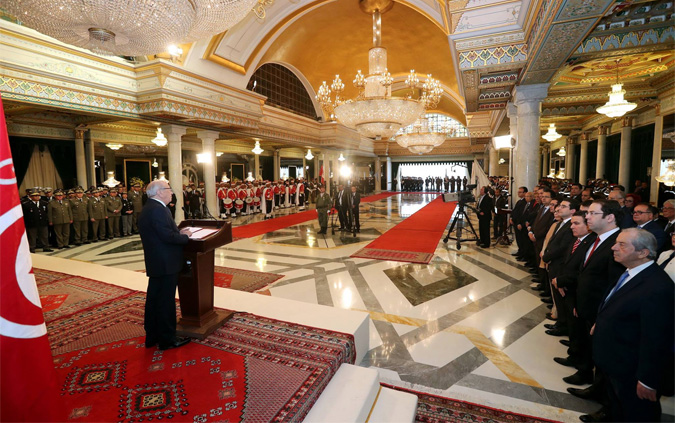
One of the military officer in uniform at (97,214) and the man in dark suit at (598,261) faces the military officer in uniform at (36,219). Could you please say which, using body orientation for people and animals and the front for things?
the man in dark suit

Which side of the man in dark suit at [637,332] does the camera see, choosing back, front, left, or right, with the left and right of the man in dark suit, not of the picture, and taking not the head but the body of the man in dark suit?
left

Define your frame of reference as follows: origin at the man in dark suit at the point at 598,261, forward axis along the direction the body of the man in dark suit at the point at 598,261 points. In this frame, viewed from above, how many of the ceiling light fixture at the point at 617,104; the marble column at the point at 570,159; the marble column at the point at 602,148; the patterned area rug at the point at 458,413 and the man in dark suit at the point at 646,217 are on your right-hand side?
4

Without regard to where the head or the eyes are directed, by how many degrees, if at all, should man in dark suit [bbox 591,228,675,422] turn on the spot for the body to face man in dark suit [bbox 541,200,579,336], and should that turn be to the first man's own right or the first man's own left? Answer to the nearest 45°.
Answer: approximately 90° to the first man's own right

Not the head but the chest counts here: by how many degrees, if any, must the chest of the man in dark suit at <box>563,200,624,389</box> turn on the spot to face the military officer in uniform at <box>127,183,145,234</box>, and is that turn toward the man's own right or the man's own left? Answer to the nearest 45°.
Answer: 0° — they already face them

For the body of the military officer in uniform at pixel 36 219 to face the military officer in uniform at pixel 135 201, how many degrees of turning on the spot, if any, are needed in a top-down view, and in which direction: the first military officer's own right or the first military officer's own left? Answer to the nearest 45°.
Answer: approximately 90° to the first military officer's own left

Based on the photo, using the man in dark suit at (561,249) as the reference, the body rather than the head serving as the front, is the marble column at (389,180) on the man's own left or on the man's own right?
on the man's own right

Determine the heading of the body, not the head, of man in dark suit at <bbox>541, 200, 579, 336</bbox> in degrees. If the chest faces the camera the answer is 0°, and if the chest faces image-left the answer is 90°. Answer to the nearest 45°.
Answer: approximately 90°

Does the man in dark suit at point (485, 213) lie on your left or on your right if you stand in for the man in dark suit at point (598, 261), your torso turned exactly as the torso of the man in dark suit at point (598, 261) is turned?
on your right

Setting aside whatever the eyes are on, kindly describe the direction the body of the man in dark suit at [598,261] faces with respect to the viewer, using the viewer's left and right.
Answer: facing to the left of the viewer

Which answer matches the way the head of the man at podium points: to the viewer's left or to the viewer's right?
to the viewer's right

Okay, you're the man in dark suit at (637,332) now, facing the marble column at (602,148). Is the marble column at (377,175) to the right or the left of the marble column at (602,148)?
left

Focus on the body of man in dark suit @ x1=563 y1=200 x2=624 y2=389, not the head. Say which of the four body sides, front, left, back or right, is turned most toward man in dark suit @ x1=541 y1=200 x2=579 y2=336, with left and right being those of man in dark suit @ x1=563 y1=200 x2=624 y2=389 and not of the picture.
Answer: right

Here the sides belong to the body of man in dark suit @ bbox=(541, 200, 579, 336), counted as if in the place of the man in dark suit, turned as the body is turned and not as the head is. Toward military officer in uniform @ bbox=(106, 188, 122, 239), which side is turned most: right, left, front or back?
front

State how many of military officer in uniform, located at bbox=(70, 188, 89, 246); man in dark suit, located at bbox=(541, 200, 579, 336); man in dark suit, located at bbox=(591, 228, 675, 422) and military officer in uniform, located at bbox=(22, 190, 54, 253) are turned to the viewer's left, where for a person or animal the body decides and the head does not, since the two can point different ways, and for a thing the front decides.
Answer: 2
